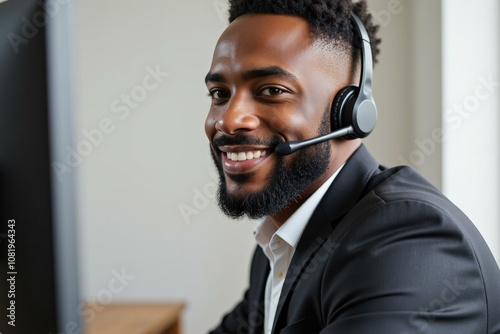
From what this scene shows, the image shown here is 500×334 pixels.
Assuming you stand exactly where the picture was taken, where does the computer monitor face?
facing away from the viewer and to the right of the viewer

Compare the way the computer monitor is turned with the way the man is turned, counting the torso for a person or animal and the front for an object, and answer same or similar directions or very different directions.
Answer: very different directions

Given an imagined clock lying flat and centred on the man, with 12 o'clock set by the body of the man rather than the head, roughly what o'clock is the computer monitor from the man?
The computer monitor is roughly at 11 o'clock from the man.

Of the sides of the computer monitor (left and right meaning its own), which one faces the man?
front

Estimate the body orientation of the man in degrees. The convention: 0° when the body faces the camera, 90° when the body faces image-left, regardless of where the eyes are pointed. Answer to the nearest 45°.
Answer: approximately 45°

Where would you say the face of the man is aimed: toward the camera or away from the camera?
toward the camera
